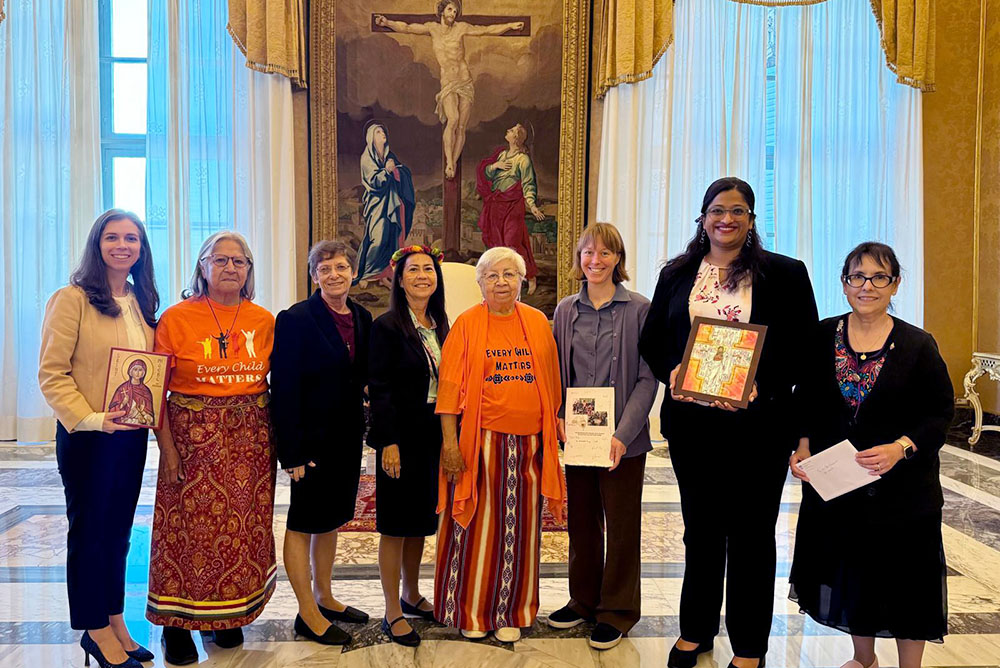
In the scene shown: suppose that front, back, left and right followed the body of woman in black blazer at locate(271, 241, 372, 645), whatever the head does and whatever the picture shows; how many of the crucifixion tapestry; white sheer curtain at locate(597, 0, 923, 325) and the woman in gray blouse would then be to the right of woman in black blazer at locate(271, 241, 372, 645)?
0

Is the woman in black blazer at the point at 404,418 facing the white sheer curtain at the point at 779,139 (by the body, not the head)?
no

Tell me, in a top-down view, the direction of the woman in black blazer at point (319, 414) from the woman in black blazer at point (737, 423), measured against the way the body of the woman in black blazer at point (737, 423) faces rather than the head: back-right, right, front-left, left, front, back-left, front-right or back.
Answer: right

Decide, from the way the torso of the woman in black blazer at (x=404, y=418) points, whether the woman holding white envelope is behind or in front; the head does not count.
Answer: in front

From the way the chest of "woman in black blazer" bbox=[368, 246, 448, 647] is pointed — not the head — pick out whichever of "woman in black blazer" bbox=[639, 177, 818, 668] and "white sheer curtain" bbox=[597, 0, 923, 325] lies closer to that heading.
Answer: the woman in black blazer

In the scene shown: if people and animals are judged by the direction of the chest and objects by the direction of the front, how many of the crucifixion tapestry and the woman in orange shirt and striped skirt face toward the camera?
2

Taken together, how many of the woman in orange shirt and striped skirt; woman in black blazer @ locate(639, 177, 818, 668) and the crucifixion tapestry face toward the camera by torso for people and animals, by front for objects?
3

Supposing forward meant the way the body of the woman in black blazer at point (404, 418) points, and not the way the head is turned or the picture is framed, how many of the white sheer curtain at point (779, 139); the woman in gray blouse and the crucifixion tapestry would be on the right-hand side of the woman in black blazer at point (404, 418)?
0

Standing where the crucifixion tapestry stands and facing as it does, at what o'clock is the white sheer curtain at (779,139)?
The white sheer curtain is roughly at 9 o'clock from the crucifixion tapestry.

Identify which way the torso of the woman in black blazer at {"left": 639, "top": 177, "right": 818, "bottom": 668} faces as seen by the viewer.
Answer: toward the camera

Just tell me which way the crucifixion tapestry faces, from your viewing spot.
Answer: facing the viewer

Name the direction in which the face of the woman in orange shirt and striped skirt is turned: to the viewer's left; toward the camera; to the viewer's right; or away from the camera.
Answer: toward the camera

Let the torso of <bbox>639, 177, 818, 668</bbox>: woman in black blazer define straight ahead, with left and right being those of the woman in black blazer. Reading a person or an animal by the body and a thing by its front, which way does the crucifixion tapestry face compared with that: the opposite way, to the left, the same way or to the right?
the same way

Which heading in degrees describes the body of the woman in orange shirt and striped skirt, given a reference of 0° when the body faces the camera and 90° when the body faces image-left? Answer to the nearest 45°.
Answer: approximately 0°

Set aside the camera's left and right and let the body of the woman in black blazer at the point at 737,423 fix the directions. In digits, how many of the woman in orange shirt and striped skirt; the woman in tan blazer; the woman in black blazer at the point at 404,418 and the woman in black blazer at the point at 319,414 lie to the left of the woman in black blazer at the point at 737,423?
0

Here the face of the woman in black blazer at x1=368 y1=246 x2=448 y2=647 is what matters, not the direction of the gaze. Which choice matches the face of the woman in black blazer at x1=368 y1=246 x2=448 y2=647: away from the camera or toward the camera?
toward the camera

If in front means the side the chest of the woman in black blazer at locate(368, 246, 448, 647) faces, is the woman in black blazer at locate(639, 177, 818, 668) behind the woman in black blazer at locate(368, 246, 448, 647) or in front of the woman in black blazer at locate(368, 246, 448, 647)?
in front

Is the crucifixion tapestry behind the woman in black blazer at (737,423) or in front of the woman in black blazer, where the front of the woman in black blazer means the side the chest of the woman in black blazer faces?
behind
